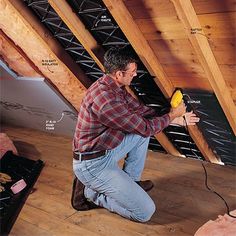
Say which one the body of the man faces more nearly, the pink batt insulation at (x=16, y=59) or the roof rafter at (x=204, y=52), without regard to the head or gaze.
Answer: the roof rafter

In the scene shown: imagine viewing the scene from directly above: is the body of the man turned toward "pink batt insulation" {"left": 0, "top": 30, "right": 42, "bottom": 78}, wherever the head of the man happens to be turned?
no

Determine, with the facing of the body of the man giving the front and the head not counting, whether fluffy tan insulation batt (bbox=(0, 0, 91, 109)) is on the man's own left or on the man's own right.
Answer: on the man's own left

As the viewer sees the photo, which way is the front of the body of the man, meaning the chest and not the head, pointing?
to the viewer's right

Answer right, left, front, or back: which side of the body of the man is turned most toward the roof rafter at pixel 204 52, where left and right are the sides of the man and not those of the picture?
front
